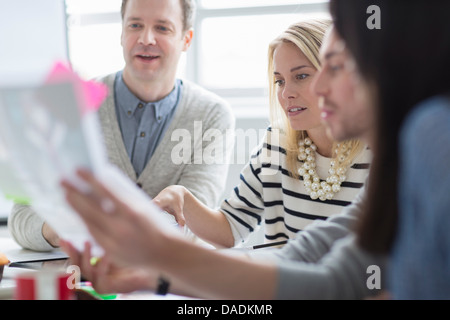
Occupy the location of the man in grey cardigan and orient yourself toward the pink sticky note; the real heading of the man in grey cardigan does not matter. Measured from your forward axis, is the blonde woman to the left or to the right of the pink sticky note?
left

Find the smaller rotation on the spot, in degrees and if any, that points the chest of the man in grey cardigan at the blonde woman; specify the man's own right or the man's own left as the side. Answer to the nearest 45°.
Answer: approximately 90° to the man's own left

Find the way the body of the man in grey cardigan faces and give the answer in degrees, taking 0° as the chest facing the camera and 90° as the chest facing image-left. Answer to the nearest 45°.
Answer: approximately 45°

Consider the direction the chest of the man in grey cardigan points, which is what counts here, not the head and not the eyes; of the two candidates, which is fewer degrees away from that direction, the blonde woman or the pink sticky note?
the pink sticky note
